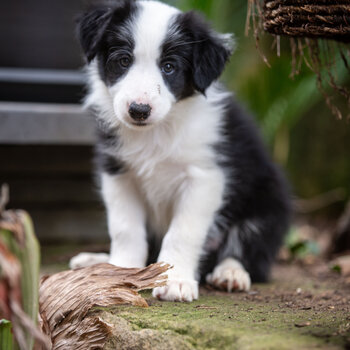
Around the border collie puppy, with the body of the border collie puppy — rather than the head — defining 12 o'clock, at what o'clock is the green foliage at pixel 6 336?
The green foliage is roughly at 11 o'clock from the border collie puppy.

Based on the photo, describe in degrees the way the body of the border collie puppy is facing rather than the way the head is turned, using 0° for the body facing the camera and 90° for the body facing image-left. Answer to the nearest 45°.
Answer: approximately 45°

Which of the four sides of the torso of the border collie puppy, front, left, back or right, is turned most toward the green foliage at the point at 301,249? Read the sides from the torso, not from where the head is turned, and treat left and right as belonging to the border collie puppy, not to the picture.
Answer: back

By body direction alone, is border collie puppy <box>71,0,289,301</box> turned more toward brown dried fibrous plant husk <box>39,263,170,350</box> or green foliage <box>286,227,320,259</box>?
the brown dried fibrous plant husk
